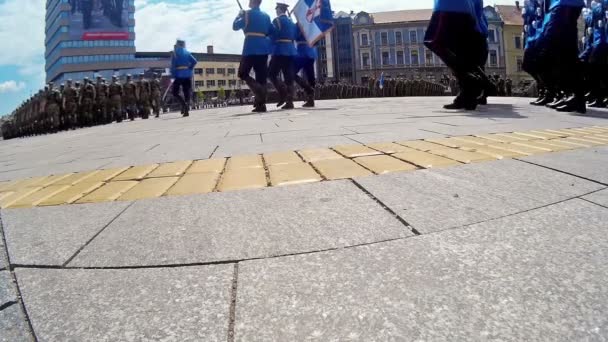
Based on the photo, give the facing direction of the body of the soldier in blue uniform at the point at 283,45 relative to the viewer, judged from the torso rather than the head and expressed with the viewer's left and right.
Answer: facing away from the viewer and to the left of the viewer

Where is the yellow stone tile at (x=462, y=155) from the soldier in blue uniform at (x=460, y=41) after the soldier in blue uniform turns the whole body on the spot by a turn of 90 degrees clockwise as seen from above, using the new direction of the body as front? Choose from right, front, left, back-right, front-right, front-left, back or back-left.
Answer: back

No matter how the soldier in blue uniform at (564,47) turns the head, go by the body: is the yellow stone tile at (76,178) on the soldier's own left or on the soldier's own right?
on the soldier's own left

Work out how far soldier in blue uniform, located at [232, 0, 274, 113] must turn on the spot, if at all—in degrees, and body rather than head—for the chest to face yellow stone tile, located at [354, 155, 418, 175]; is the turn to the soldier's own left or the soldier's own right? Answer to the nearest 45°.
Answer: approximately 135° to the soldier's own left

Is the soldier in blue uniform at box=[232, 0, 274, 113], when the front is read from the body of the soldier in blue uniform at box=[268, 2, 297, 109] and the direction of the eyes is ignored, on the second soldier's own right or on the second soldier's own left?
on the second soldier's own left

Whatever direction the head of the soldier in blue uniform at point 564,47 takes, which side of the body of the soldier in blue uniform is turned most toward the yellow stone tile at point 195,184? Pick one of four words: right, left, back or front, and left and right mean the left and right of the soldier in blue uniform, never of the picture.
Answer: left

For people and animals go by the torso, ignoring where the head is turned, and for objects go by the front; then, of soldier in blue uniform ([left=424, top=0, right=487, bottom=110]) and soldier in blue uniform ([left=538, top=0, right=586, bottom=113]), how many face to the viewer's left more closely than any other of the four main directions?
2

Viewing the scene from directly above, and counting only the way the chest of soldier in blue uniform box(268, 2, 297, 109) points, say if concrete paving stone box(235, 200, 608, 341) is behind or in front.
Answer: behind

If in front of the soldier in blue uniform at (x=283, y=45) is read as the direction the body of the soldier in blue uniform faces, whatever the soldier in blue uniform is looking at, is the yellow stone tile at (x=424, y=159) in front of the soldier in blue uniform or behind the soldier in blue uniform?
behind

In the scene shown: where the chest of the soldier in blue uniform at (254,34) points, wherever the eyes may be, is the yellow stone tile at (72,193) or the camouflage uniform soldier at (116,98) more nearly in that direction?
the camouflage uniform soldier

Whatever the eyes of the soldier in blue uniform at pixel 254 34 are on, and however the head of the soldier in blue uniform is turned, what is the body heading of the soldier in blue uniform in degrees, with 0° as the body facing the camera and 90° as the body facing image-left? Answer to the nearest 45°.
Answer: approximately 135°

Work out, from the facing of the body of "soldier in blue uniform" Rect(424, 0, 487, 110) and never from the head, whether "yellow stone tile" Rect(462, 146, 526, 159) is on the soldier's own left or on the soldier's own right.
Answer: on the soldier's own left

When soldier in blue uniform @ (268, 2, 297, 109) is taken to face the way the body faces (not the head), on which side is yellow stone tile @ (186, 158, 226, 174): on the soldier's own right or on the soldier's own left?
on the soldier's own left

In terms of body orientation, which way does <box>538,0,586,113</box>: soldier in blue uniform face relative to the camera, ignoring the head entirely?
to the viewer's left

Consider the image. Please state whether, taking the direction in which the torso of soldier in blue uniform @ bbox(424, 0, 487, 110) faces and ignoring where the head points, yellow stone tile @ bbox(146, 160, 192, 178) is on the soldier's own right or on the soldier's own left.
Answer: on the soldier's own left

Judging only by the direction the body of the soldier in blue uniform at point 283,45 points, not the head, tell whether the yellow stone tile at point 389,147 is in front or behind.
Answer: behind

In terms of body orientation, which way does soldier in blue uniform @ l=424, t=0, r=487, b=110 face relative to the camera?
to the viewer's left
